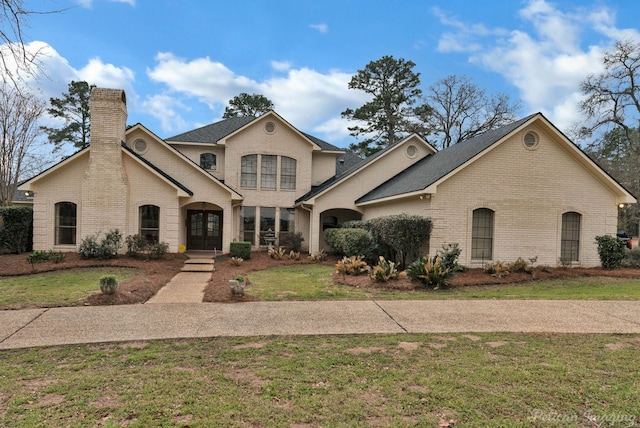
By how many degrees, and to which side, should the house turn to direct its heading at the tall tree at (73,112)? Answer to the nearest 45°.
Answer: approximately 135° to its right

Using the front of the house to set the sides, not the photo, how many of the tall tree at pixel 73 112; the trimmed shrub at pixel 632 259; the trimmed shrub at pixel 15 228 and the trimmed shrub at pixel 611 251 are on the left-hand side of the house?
2

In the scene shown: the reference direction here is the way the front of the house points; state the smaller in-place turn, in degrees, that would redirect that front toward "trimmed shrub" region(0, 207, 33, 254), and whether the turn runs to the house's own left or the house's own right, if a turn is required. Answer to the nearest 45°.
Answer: approximately 90° to the house's own right

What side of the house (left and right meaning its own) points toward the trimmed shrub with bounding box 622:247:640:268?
left

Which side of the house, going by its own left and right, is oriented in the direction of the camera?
front

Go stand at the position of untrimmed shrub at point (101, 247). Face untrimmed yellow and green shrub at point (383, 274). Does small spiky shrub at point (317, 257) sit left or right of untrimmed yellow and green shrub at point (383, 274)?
left

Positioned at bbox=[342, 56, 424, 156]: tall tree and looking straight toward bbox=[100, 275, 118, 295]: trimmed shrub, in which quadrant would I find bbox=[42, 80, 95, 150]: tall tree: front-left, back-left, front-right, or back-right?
front-right

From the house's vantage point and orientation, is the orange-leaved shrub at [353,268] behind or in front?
in front

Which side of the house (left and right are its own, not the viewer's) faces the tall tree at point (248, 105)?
back

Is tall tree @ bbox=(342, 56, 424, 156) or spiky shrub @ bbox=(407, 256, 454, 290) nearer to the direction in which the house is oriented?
the spiky shrub

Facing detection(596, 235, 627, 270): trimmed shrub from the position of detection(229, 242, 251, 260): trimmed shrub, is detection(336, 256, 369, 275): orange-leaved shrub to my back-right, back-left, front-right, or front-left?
front-right

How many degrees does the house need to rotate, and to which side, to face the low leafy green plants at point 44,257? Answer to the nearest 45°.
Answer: approximately 90° to its right
